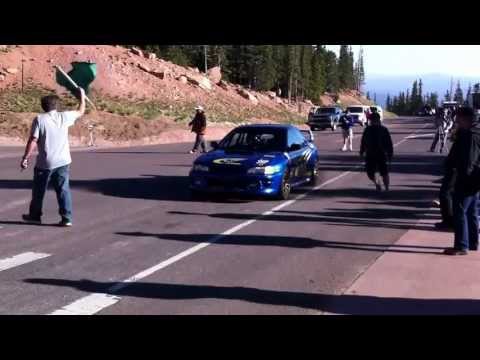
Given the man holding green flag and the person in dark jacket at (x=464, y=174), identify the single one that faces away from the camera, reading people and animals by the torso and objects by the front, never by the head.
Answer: the man holding green flag

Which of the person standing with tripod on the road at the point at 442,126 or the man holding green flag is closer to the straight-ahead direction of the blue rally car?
the man holding green flag

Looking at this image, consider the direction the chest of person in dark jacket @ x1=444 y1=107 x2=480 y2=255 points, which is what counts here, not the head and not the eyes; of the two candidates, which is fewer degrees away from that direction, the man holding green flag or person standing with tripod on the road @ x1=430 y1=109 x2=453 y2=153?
the man holding green flag

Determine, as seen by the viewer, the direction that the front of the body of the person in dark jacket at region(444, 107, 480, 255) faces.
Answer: to the viewer's left

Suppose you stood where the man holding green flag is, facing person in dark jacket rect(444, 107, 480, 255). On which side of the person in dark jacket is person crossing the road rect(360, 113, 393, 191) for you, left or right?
left

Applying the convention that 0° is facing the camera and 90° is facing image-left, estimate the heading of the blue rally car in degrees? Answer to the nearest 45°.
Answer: approximately 45°

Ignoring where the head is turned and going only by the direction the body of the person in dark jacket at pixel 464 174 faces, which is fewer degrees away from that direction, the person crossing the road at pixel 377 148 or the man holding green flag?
the man holding green flag

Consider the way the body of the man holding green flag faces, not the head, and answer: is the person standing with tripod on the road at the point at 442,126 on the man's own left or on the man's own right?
on the man's own right

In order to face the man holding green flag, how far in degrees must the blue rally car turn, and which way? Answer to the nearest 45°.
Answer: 0° — it already faces them

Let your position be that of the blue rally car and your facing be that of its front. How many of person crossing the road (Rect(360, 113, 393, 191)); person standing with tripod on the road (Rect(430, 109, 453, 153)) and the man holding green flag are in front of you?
1

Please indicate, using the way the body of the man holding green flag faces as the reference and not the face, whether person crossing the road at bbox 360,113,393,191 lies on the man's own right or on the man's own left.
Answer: on the man's own right

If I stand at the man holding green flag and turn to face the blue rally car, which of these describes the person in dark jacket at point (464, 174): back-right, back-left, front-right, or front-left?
front-right

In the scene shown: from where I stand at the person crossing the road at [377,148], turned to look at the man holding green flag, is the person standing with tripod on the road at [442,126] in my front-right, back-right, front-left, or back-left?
back-right

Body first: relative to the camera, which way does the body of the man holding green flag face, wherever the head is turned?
away from the camera

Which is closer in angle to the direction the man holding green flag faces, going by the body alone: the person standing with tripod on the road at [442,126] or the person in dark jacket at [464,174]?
the person standing with tripod on the road
